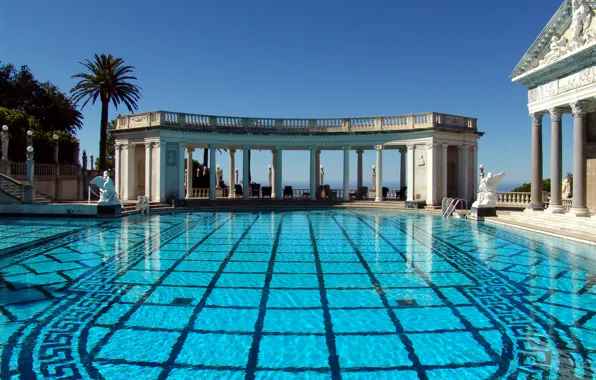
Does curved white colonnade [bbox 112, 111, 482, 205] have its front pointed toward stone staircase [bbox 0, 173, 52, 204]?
no

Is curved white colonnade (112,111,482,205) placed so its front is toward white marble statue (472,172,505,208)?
no

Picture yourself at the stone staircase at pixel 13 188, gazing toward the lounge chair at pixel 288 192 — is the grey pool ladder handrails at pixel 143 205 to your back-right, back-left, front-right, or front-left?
front-right

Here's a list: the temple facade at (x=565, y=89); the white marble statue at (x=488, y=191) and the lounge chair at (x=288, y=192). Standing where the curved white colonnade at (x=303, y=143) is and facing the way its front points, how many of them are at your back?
1

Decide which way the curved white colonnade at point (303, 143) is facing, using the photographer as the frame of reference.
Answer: facing the viewer

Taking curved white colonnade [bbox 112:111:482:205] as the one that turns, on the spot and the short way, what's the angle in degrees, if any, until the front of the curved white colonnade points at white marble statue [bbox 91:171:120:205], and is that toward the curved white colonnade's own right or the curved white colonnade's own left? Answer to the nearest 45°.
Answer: approximately 45° to the curved white colonnade's own right

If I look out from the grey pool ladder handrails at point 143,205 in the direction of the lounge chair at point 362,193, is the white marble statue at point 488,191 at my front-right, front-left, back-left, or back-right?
front-right

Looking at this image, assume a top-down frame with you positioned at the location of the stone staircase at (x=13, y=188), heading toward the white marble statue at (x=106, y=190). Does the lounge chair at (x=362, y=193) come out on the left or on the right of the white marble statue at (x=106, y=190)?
left

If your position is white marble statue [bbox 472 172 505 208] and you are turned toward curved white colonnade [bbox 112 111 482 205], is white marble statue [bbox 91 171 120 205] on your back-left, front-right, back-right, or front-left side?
front-left

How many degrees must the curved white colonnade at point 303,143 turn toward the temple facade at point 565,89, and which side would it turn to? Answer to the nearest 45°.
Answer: approximately 45° to its left
